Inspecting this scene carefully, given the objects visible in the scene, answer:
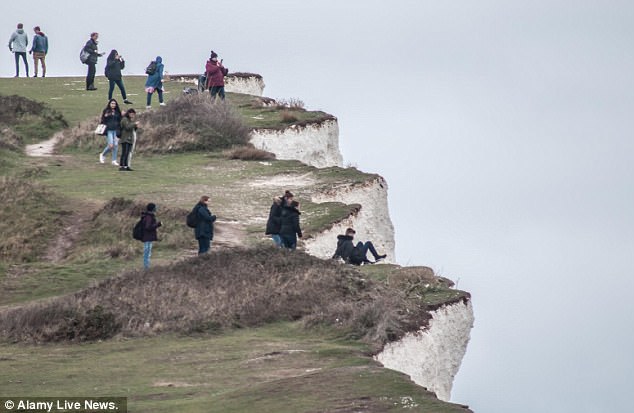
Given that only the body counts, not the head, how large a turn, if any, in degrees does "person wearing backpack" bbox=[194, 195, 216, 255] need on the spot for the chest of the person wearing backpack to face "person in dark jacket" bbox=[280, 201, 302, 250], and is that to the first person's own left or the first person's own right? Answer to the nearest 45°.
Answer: approximately 45° to the first person's own left

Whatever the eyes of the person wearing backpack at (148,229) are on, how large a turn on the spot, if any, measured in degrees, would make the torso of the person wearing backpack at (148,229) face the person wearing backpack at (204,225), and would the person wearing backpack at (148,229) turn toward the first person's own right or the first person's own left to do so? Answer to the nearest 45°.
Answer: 0° — they already face them

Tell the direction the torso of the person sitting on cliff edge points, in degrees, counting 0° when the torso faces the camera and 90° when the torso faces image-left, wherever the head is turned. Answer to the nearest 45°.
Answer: approximately 270°

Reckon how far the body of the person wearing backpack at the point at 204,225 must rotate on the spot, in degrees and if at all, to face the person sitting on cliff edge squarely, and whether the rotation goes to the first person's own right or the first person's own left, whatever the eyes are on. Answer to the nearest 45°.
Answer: approximately 45° to the first person's own left

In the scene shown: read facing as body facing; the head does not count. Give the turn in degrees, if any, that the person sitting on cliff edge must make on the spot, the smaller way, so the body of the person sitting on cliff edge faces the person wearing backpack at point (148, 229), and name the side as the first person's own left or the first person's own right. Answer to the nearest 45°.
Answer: approximately 135° to the first person's own right

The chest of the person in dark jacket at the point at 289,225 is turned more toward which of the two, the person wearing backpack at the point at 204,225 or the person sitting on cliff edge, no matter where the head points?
the person sitting on cliff edge

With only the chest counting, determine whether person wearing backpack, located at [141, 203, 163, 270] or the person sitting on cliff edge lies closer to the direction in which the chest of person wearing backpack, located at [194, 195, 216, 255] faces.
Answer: the person sitting on cliff edge

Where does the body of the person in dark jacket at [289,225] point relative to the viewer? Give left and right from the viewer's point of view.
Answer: facing away from the viewer and to the right of the viewer
